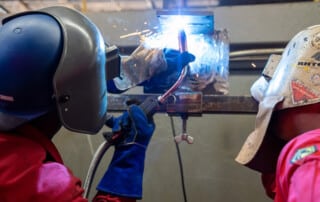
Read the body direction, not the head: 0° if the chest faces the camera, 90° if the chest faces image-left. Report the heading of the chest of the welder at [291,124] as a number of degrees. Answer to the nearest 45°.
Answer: approximately 90°

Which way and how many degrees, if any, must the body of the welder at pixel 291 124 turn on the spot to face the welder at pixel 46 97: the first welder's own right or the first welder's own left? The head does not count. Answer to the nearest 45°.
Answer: approximately 45° to the first welder's own left
